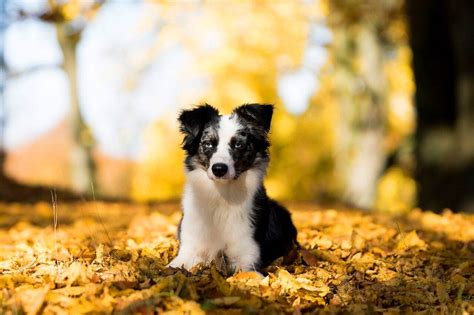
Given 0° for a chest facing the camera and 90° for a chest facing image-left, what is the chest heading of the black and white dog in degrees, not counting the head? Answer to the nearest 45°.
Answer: approximately 45°

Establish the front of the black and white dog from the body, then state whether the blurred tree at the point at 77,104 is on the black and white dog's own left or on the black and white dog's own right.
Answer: on the black and white dog's own right

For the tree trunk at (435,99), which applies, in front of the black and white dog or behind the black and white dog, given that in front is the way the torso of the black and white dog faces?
behind
